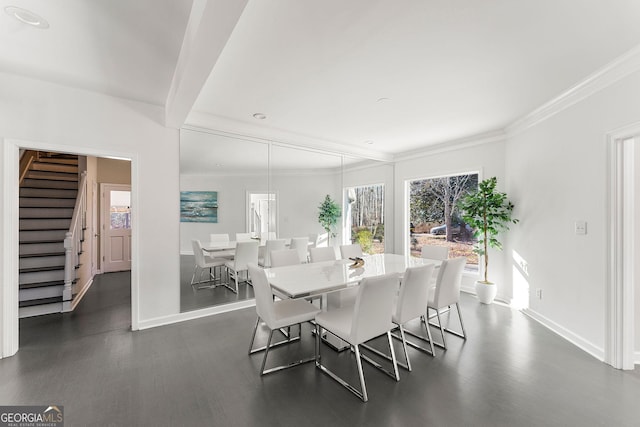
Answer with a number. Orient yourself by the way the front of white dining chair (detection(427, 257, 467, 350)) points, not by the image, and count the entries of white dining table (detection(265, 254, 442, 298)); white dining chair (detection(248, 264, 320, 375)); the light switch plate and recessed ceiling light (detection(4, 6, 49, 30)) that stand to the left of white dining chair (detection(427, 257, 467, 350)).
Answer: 3

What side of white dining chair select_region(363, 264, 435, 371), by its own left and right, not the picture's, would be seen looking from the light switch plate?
right

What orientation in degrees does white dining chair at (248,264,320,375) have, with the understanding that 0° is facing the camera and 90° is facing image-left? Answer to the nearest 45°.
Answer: approximately 225°

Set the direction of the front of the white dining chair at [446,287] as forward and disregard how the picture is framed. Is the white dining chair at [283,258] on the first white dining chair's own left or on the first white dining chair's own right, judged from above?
on the first white dining chair's own left

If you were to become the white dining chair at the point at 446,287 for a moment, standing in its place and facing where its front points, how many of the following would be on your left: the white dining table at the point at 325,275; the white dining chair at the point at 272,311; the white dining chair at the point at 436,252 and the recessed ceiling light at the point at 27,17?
3

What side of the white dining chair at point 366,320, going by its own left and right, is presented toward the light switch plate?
right

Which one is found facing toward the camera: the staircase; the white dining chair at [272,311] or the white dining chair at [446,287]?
the staircase

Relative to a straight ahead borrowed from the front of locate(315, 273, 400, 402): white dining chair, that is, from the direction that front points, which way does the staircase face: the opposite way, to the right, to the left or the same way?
the opposite way

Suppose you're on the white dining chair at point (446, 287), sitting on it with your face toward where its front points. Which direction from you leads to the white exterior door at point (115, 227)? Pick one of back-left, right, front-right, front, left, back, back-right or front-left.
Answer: front-left

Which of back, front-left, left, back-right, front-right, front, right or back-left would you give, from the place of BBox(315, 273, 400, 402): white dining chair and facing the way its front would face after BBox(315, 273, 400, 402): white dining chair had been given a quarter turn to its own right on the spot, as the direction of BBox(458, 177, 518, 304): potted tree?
front

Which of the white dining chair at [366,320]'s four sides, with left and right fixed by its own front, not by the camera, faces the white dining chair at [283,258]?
front

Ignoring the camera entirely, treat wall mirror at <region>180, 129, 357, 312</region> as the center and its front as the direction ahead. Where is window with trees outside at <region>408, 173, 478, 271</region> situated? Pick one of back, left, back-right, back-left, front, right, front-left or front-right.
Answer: front-left

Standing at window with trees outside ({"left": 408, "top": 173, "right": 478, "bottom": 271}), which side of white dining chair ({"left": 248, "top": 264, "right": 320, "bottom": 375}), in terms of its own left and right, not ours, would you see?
front
